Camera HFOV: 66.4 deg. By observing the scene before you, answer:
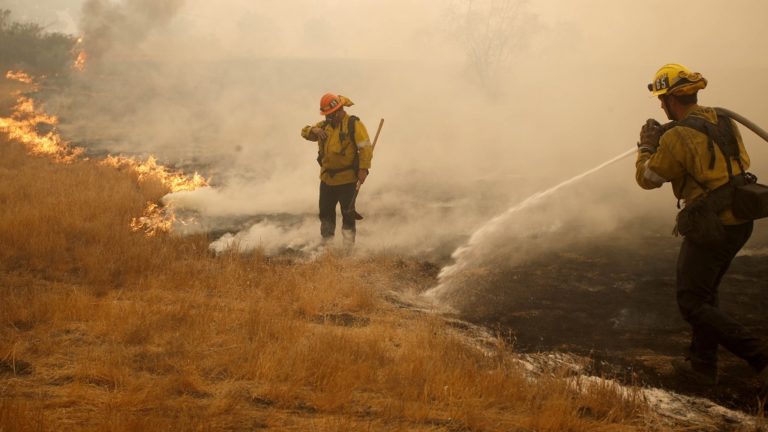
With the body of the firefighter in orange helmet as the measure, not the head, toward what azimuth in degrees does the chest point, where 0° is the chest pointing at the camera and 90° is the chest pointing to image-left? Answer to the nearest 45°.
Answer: approximately 45°

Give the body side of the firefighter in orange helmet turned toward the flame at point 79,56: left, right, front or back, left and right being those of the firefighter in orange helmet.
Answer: right

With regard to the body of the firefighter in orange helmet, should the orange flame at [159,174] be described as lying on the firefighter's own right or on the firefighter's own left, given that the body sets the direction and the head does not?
on the firefighter's own right

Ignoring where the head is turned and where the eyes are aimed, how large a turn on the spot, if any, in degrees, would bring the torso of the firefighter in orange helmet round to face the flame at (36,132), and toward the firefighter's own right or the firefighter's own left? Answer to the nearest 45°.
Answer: approximately 90° to the firefighter's own right

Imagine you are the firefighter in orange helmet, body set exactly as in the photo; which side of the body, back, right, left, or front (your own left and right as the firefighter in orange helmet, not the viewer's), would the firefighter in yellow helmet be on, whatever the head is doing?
left

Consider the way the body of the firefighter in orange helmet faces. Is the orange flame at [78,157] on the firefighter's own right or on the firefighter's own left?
on the firefighter's own right

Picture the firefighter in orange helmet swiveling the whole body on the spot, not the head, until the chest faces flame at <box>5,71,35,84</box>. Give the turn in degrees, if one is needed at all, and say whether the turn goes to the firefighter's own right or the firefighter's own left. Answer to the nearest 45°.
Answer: approximately 90° to the firefighter's own right

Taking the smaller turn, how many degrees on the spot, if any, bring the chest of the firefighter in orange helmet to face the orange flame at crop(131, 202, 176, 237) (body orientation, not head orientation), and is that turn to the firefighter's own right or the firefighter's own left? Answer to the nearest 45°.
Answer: approximately 90° to the firefighter's own right

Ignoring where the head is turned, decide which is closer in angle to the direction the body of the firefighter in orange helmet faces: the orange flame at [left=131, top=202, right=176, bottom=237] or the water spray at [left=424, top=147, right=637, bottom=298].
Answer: the orange flame

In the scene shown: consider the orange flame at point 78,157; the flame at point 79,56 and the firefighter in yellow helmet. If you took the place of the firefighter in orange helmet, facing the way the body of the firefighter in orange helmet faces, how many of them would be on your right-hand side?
2

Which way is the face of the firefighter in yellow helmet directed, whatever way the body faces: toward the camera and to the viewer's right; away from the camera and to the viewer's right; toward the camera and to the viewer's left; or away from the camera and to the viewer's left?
away from the camera and to the viewer's left
